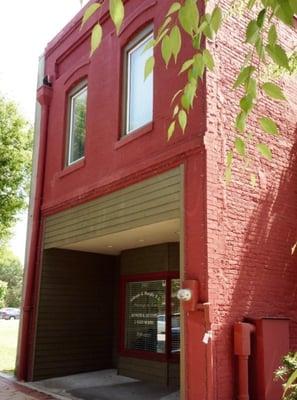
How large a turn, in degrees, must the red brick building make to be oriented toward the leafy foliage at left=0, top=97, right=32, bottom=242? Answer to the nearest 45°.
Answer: approximately 90° to its right

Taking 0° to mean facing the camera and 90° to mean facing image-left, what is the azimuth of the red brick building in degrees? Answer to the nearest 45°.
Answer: approximately 45°
